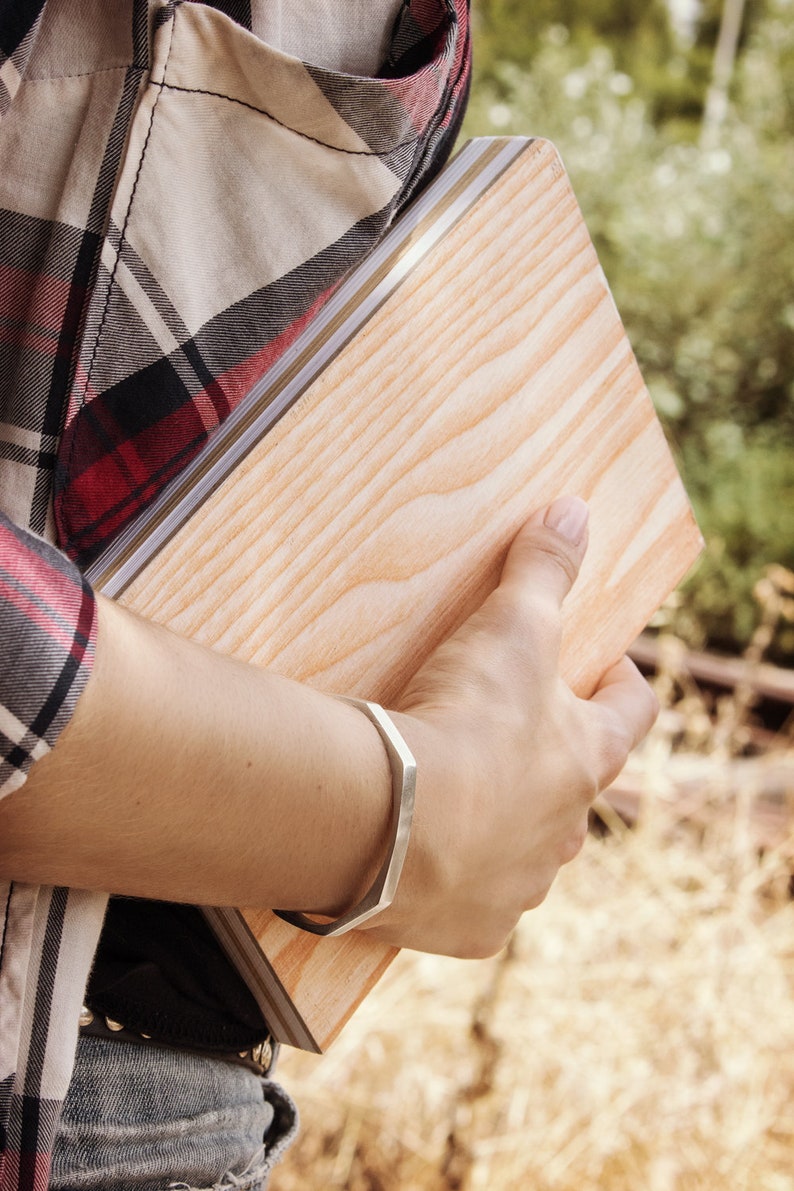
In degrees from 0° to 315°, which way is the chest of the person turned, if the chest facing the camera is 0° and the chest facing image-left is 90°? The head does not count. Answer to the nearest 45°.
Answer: approximately 270°
